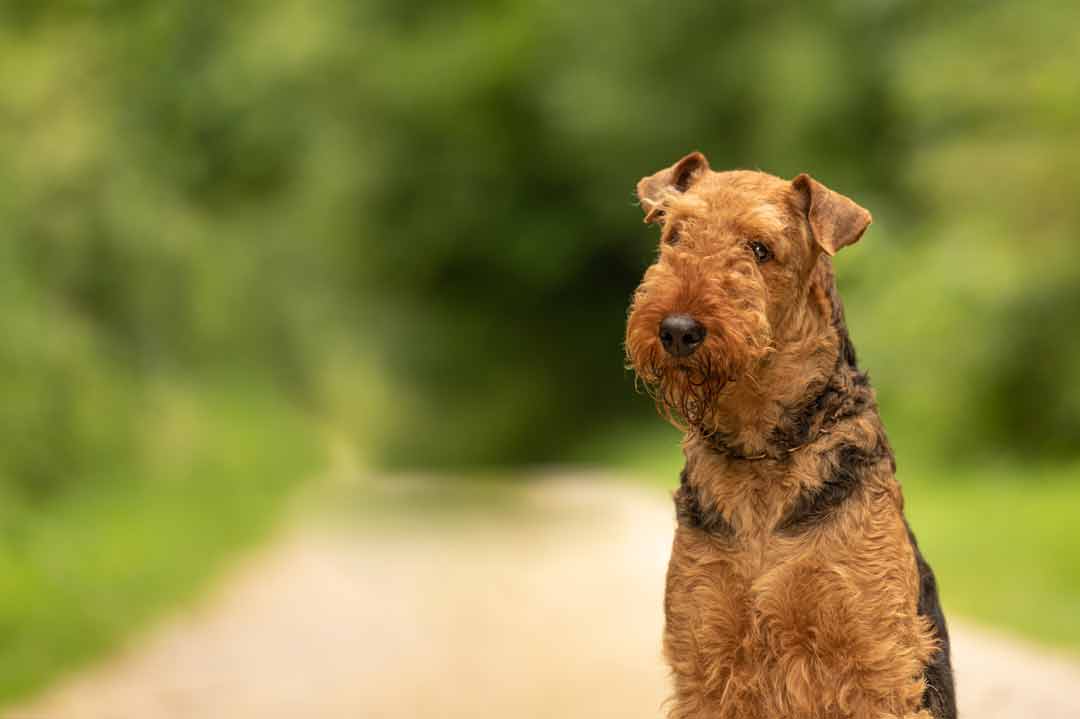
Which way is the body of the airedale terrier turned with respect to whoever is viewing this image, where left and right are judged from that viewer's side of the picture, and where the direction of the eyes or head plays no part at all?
facing the viewer and to the left of the viewer
